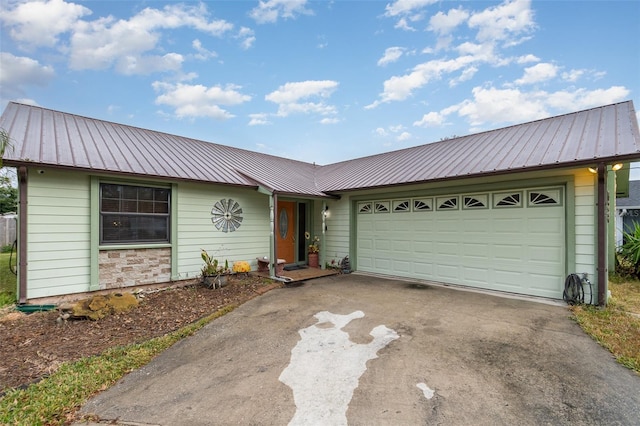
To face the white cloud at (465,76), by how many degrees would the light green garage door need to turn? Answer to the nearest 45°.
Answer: approximately 135° to its right

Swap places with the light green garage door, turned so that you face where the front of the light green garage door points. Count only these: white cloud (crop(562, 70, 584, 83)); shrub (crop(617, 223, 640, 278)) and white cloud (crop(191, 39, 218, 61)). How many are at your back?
2

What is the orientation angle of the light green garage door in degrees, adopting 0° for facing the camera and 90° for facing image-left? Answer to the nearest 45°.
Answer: approximately 45°

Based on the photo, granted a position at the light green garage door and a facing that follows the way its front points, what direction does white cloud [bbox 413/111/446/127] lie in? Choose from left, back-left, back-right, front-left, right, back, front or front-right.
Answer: back-right
